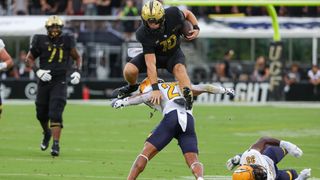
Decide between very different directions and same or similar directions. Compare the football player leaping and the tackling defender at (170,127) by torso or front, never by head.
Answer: very different directions

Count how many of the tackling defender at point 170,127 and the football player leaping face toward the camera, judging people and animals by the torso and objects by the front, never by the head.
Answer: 1

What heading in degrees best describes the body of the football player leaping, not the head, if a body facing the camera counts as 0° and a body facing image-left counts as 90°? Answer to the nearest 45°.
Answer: approximately 0°
